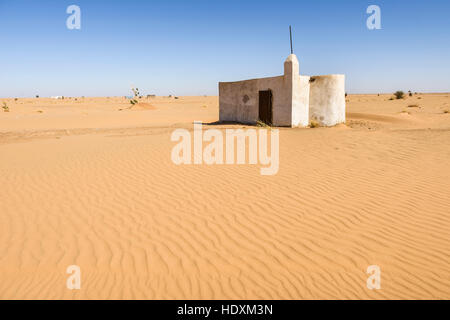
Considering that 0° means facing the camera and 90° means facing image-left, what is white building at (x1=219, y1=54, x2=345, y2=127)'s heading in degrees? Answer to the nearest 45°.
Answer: approximately 45°
